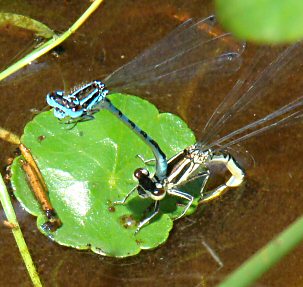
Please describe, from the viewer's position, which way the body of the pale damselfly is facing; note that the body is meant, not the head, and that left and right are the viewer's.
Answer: facing the viewer and to the left of the viewer

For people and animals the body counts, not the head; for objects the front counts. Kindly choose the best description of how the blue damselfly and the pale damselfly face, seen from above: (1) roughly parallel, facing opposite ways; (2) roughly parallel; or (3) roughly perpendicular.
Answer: roughly parallel

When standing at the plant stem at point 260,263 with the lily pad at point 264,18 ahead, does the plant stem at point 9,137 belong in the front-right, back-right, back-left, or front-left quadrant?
front-left
